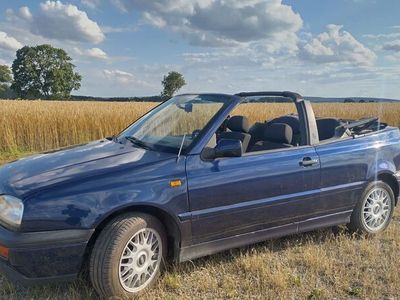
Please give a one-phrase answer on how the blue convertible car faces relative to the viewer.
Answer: facing the viewer and to the left of the viewer
